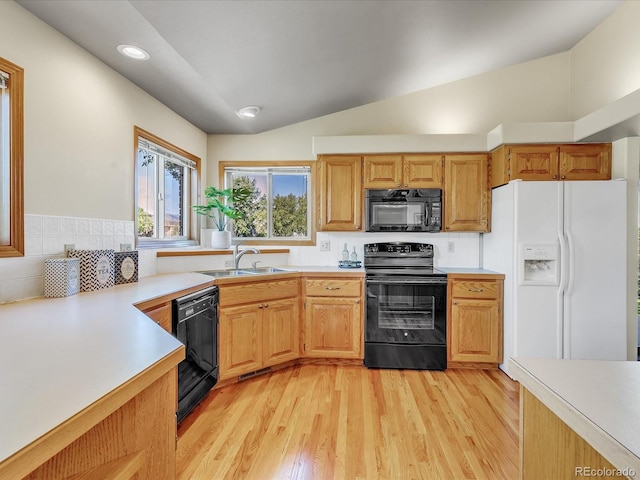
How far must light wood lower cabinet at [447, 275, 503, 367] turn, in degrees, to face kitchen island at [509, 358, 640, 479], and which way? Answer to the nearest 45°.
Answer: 0° — it already faces it

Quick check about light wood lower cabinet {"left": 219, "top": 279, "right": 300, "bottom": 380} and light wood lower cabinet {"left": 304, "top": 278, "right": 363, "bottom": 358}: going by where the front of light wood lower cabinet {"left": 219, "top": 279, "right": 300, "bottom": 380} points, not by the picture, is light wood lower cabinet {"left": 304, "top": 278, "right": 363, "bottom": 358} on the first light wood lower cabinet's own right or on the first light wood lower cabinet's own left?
on the first light wood lower cabinet's own left

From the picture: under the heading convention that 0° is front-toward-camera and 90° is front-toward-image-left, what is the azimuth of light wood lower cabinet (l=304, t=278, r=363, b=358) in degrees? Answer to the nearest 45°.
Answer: approximately 0°

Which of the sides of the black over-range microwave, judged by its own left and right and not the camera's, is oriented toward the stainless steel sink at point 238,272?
right

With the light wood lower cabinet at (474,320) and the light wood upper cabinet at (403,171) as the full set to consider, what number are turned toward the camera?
2

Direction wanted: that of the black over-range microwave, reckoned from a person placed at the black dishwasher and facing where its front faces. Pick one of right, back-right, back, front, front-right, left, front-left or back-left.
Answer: front-left

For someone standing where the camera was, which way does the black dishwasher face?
facing the viewer and to the right of the viewer

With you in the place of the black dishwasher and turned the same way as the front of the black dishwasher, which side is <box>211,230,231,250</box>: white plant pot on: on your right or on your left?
on your left

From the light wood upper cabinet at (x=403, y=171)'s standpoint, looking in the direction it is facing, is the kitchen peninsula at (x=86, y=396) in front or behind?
in front
